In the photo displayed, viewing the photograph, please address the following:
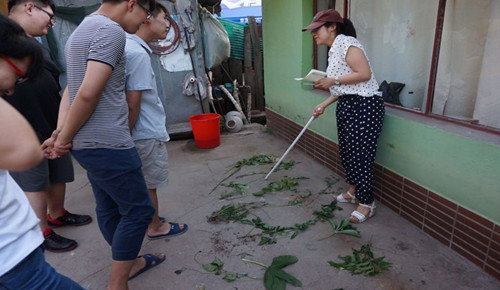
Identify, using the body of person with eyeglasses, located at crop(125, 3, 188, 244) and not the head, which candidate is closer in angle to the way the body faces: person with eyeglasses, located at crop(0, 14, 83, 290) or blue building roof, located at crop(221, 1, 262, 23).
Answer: the blue building roof

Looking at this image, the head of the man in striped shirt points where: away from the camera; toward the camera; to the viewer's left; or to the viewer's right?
to the viewer's right

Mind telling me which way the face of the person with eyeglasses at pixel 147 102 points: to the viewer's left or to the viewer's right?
to the viewer's right

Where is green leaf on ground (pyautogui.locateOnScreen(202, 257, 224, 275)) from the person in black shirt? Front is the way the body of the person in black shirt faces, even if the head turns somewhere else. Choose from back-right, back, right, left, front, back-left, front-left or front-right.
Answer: front-right

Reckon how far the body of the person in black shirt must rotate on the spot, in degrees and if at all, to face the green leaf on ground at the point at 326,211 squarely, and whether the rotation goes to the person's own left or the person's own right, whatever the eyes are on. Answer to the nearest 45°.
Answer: approximately 45° to the person's own right

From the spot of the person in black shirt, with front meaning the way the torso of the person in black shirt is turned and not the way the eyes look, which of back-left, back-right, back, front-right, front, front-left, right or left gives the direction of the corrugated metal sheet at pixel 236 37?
front-left

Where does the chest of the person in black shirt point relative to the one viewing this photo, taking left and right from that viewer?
facing to the right of the viewer

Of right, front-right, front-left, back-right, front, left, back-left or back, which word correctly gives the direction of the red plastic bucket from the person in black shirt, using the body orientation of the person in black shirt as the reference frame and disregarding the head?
front-left

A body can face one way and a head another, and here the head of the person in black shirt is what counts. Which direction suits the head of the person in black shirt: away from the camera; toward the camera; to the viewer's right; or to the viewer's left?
to the viewer's right

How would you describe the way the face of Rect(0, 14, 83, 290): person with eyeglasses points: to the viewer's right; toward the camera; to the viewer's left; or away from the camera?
to the viewer's right

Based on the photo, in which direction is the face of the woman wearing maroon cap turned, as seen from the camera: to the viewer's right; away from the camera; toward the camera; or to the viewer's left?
to the viewer's left

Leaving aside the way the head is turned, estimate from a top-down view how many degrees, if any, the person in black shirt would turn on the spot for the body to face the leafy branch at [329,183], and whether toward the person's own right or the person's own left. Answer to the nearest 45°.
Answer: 0° — they already face it
